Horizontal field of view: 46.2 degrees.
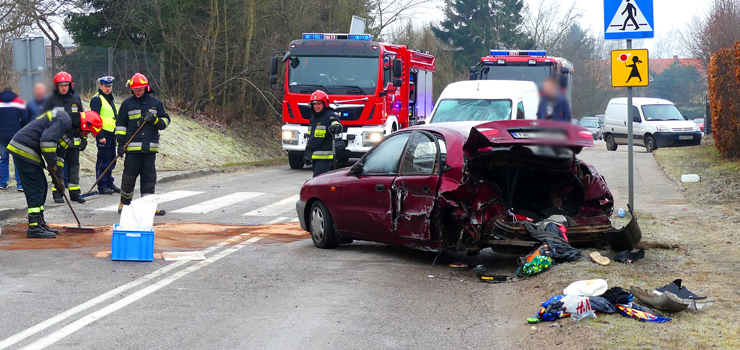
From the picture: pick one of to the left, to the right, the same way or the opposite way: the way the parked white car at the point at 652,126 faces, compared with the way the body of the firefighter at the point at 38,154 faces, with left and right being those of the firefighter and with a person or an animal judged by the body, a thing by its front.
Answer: to the right

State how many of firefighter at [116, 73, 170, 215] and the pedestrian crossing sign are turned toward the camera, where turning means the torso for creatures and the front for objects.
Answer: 2

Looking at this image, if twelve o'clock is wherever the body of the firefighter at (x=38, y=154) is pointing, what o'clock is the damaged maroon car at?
The damaged maroon car is roughly at 1 o'clock from the firefighter.

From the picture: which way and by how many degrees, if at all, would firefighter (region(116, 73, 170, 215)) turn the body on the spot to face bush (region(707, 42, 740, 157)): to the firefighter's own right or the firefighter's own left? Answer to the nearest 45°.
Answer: approximately 90° to the firefighter's own left

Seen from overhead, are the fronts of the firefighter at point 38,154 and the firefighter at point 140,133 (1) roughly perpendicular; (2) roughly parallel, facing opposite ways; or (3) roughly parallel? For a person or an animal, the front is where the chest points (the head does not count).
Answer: roughly perpendicular

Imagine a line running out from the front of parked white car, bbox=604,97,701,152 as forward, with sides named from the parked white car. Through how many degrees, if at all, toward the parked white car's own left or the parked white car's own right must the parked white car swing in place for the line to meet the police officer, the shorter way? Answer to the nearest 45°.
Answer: approximately 90° to the parked white car's own right

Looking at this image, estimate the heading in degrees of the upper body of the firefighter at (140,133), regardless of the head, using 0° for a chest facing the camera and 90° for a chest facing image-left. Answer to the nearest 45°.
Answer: approximately 0°

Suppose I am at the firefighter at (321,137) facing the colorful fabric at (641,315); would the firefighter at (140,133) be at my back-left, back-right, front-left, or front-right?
back-right

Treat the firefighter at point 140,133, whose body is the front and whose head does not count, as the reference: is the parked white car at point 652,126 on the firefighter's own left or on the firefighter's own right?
on the firefighter's own left

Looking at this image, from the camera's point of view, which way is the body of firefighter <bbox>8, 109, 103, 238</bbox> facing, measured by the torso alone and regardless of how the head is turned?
to the viewer's right

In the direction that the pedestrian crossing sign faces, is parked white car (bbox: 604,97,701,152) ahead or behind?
behind

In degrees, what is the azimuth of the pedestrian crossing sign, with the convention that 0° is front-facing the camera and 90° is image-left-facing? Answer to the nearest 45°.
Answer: approximately 0°
